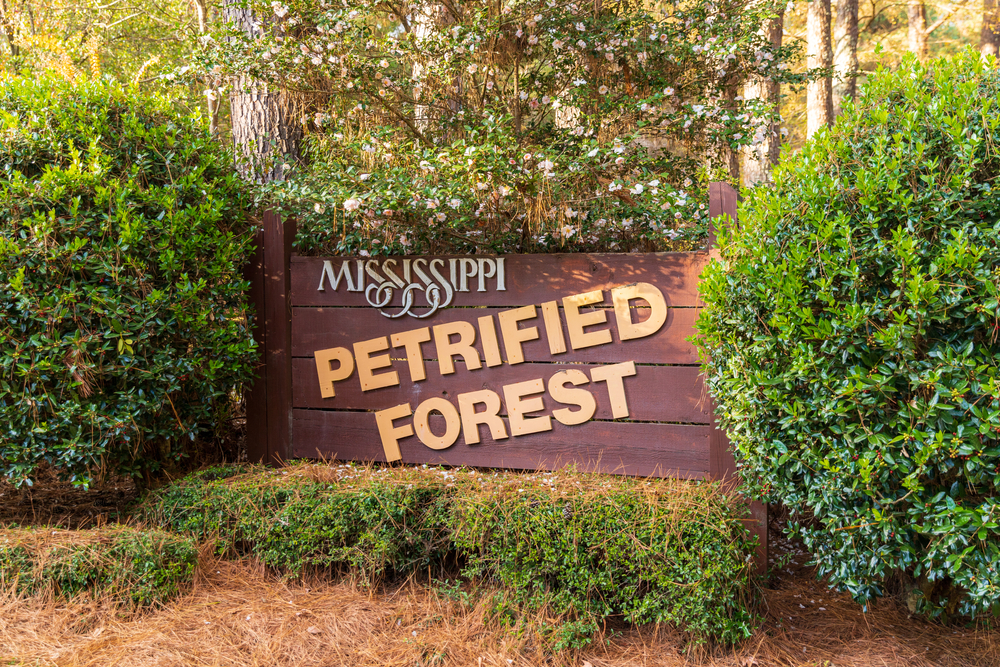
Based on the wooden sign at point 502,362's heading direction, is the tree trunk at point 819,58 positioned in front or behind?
behind

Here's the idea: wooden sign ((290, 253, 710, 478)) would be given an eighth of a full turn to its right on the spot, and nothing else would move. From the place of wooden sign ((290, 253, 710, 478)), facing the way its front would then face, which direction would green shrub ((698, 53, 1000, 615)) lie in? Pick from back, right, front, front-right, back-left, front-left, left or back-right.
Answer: left

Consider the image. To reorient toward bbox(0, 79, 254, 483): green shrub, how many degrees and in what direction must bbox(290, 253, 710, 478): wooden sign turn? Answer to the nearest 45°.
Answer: approximately 90° to its right

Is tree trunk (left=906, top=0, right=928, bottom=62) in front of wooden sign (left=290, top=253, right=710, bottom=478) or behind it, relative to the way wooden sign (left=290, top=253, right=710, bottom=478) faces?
behind

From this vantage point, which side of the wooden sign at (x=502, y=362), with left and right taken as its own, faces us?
front

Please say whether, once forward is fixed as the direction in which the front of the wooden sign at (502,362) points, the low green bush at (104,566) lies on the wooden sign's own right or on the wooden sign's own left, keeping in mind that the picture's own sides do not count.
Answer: on the wooden sign's own right

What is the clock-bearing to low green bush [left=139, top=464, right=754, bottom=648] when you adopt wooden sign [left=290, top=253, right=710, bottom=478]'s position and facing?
The low green bush is roughly at 12 o'clock from the wooden sign.

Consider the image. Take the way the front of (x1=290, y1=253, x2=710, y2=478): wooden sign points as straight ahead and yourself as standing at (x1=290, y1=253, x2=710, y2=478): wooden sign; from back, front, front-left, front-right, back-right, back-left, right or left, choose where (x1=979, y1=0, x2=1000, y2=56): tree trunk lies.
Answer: back-left
